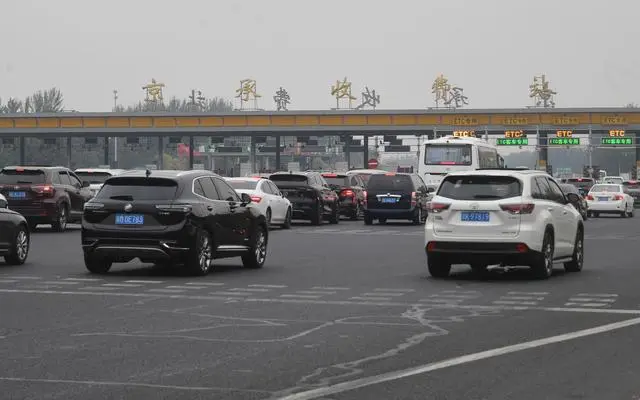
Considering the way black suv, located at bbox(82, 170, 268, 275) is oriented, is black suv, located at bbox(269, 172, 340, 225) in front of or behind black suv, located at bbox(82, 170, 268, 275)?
in front

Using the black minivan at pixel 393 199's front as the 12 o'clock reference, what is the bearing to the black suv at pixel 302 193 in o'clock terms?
the black suv at pixel 302 193 is roughly at 8 o'clock from the black minivan at pixel 393 199.

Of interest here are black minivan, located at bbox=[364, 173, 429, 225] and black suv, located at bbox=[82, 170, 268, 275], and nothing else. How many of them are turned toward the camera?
0

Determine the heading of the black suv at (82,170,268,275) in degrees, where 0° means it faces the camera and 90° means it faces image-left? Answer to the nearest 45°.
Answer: approximately 225°

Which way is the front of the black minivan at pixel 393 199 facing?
away from the camera

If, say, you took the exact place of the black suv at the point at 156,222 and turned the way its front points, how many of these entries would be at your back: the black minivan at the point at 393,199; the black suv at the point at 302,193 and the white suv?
0

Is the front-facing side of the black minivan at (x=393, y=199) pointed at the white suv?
no

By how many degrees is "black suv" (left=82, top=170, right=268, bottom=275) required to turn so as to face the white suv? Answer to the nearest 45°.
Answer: approximately 45° to its right
